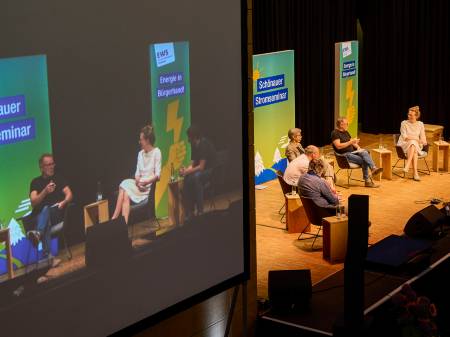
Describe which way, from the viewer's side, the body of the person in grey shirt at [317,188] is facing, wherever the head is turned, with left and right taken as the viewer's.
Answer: facing away from the viewer and to the right of the viewer

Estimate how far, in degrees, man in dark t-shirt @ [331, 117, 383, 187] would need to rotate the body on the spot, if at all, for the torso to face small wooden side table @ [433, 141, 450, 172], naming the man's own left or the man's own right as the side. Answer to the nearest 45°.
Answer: approximately 90° to the man's own left

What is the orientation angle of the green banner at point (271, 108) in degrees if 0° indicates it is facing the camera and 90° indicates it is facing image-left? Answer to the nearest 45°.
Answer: approximately 315°

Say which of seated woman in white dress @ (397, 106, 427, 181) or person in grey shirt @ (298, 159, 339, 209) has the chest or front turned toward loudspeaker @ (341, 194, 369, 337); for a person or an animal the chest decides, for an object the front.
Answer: the seated woman in white dress

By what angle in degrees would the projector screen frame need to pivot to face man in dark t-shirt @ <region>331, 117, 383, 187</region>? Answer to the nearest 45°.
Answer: approximately 135° to its left

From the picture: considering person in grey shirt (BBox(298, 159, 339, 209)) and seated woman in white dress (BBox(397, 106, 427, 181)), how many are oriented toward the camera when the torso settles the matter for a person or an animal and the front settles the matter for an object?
1

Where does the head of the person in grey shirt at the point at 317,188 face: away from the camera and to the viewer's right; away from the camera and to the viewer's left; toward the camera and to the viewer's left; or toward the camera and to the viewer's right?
away from the camera and to the viewer's right

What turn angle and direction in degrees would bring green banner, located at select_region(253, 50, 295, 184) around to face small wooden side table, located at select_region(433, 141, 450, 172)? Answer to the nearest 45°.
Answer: approximately 45° to its left
